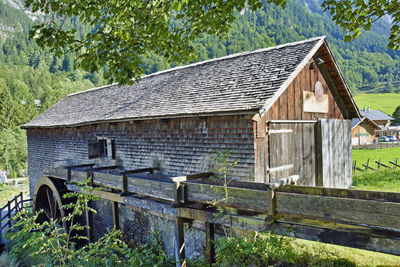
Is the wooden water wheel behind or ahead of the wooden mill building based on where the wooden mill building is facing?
behind

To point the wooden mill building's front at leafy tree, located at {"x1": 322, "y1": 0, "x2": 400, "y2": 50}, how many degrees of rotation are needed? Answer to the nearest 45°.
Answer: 0° — it already faces it

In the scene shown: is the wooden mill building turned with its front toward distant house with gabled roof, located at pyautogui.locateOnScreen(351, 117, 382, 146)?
no

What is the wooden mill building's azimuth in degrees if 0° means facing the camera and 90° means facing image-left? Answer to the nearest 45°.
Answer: approximately 315°

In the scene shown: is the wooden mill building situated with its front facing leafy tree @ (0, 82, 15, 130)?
no

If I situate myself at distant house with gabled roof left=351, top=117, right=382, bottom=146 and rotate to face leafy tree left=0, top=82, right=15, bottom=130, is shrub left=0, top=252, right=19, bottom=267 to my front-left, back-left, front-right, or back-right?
front-left

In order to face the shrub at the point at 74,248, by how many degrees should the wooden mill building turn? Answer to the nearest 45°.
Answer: approximately 90° to its right

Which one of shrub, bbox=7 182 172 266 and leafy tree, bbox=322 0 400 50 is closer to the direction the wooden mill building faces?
the leafy tree

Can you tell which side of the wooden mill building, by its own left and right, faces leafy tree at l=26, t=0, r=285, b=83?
right
